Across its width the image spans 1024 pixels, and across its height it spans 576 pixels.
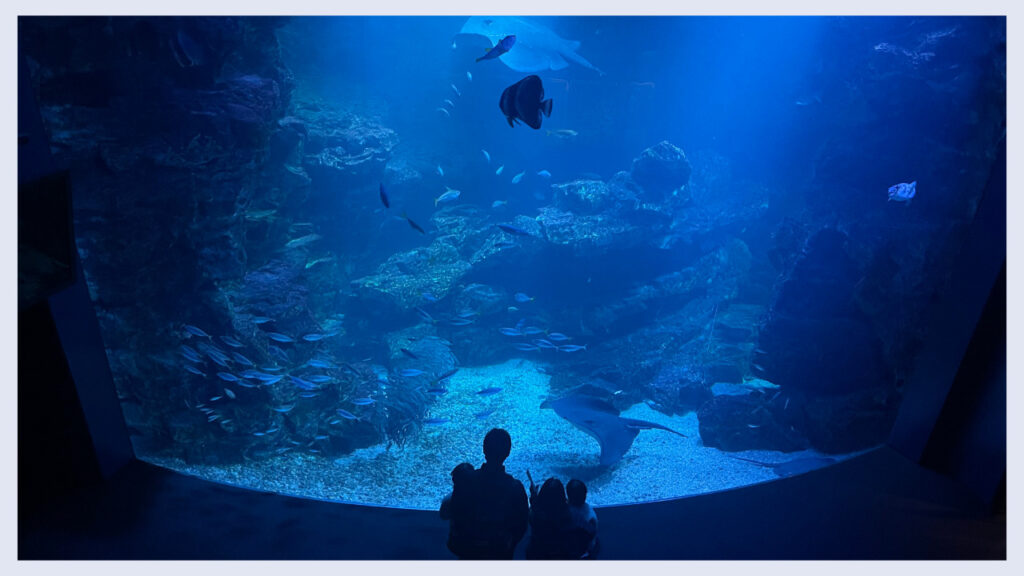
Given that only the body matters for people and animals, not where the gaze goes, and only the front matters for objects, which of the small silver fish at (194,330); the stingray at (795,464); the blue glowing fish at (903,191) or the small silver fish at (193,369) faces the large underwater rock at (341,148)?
the blue glowing fish

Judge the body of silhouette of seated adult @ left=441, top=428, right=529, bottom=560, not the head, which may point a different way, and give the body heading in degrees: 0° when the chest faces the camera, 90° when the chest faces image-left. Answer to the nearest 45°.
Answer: approximately 180°

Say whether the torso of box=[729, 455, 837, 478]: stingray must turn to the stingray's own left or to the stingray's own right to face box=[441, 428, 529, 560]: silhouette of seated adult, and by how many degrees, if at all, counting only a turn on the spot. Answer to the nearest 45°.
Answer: approximately 90° to the stingray's own right

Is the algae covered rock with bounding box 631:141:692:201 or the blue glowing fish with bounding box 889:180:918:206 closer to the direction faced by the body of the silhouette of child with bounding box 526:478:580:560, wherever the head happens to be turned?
the algae covered rock

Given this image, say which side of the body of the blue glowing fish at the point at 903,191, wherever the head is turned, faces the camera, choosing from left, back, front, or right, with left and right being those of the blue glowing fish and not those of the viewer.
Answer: left

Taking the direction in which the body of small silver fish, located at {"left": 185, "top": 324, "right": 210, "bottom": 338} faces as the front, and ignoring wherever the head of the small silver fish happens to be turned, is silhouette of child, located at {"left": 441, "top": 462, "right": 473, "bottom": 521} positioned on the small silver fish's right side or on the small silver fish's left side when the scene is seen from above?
on the small silver fish's left side

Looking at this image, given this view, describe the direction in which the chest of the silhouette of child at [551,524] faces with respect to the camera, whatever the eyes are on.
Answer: away from the camera
